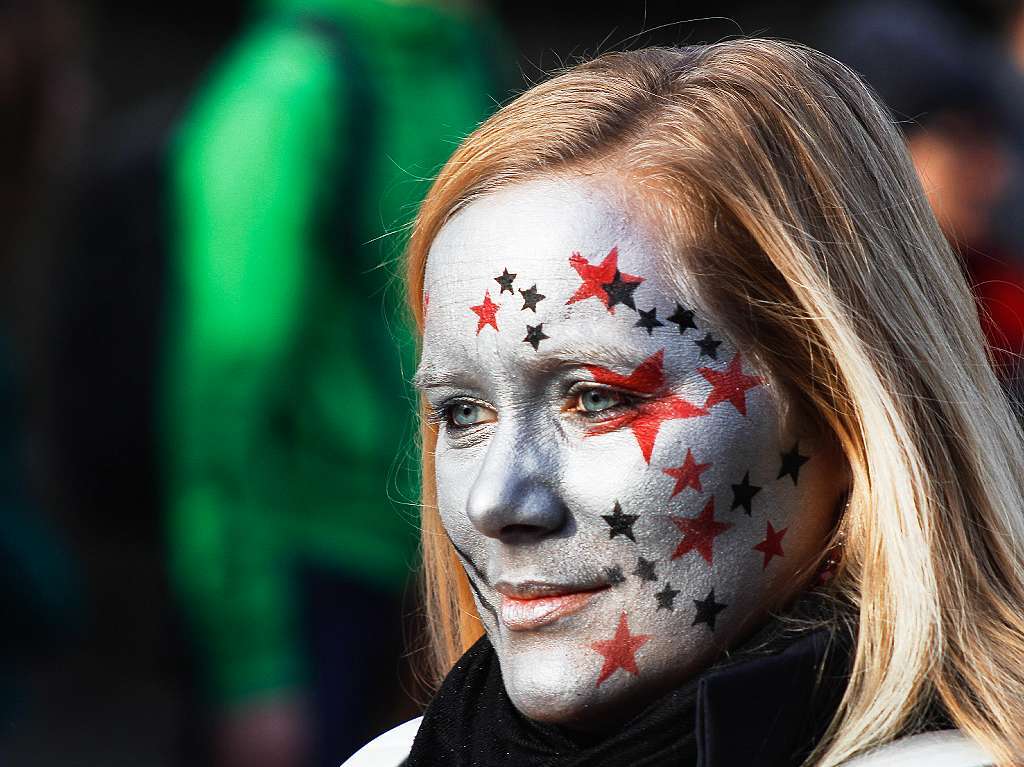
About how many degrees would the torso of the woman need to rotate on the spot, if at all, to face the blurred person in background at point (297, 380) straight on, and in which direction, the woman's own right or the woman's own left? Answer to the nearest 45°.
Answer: approximately 90° to the woman's own right

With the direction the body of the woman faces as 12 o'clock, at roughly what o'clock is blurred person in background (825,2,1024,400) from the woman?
The blurred person in background is roughly at 5 o'clock from the woman.

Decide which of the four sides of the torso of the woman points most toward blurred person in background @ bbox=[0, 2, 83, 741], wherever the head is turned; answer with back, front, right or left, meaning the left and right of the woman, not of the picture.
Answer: right

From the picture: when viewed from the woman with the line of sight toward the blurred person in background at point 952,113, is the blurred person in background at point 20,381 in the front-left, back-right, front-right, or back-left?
front-left

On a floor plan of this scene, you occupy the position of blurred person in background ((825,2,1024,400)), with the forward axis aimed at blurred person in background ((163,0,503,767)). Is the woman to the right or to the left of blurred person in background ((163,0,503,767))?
left

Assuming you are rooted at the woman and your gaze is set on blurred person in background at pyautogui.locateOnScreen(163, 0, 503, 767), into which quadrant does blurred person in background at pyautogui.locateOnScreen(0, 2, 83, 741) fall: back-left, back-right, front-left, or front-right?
front-left

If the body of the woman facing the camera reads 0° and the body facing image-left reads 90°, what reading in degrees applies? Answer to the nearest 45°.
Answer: approximately 45°

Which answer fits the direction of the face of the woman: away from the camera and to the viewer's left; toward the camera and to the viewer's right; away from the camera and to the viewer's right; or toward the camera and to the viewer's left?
toward the camera and to the viewer's left
